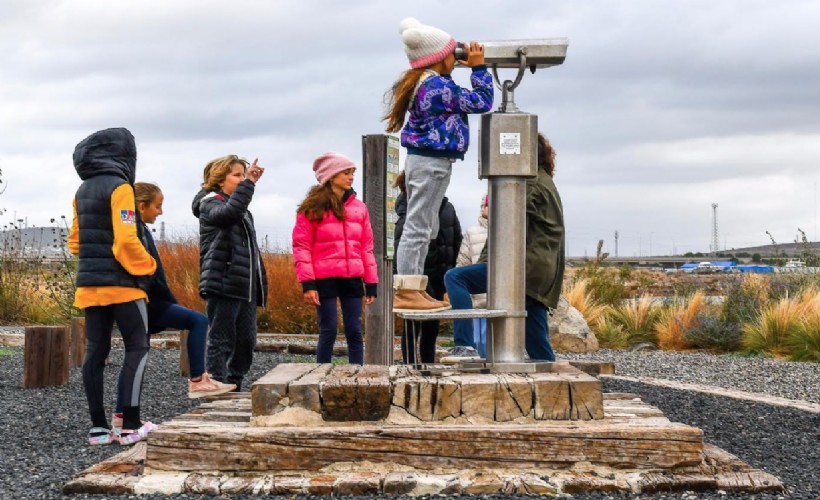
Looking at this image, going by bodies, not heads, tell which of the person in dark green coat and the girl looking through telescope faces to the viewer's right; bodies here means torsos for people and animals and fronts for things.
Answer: the girl looking through telescope

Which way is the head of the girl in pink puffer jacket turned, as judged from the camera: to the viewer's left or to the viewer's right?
to the viewer's right

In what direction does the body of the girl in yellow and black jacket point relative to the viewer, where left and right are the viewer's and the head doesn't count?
facing away from the viewer and to the right of the viewer

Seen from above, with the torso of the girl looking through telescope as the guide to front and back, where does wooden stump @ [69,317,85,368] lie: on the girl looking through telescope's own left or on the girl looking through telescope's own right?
on the girl looking through telescope's own left

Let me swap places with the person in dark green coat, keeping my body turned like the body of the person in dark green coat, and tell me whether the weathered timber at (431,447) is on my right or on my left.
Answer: on my left

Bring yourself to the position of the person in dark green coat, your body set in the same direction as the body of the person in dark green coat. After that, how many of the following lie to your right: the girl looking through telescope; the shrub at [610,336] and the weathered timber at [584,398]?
1

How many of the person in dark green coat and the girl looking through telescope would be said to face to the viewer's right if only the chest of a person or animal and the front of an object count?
1

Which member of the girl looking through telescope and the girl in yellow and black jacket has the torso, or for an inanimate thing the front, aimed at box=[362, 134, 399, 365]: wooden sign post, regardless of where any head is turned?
the girl in yellow and black jacket

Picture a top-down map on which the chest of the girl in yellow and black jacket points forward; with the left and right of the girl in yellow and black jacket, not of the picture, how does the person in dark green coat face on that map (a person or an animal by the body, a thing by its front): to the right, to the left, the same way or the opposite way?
to the left

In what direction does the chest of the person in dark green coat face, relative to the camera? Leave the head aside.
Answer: to the viewer's left

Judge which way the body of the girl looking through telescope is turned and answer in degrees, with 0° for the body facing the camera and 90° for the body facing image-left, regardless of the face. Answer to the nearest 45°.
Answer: approximately 270°
